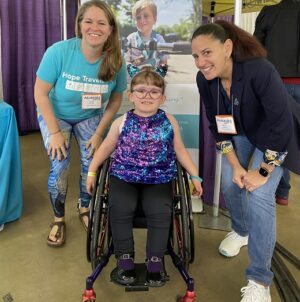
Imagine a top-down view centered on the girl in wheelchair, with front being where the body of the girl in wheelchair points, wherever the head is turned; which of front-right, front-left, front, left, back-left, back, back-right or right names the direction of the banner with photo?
back

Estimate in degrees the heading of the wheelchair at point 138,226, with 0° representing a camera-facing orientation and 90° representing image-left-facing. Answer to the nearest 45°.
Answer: approximately 0°

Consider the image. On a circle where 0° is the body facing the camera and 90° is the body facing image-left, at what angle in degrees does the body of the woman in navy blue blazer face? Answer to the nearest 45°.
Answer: approximately 45°

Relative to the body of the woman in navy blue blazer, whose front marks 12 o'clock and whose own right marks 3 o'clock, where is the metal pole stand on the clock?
The metal pole stand is roughly at 4 o'clock from the woman in navy blue blazer.

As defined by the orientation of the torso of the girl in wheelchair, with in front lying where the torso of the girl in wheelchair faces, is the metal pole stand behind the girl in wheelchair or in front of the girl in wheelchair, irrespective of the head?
behind

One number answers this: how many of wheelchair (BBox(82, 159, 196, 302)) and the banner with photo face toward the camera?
2

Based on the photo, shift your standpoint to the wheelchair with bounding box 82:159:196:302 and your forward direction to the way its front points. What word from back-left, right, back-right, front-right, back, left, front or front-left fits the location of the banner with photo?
back
